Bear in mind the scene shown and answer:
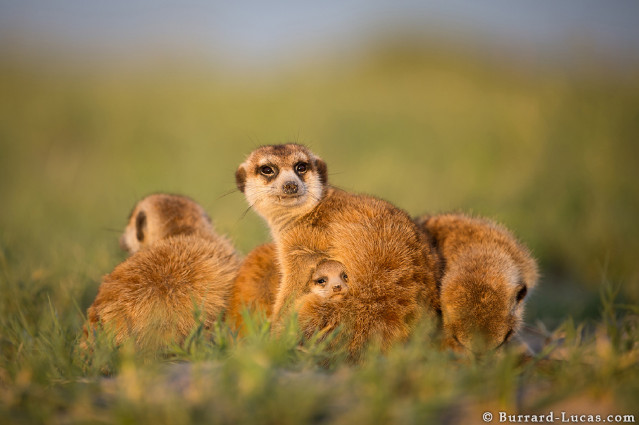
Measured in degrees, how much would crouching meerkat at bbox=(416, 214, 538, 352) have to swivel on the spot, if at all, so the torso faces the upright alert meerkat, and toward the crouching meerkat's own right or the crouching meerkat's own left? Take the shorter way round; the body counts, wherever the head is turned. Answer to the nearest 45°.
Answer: approximately 90° to the crouching meerkat's own right

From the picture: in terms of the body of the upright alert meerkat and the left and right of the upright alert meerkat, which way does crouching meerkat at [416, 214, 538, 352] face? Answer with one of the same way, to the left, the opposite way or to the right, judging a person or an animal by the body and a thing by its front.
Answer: to the left

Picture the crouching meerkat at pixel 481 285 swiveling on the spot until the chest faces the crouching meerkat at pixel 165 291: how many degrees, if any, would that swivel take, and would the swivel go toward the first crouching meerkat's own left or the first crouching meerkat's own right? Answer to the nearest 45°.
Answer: approximately 90° to the first crouching meerkat's own right
